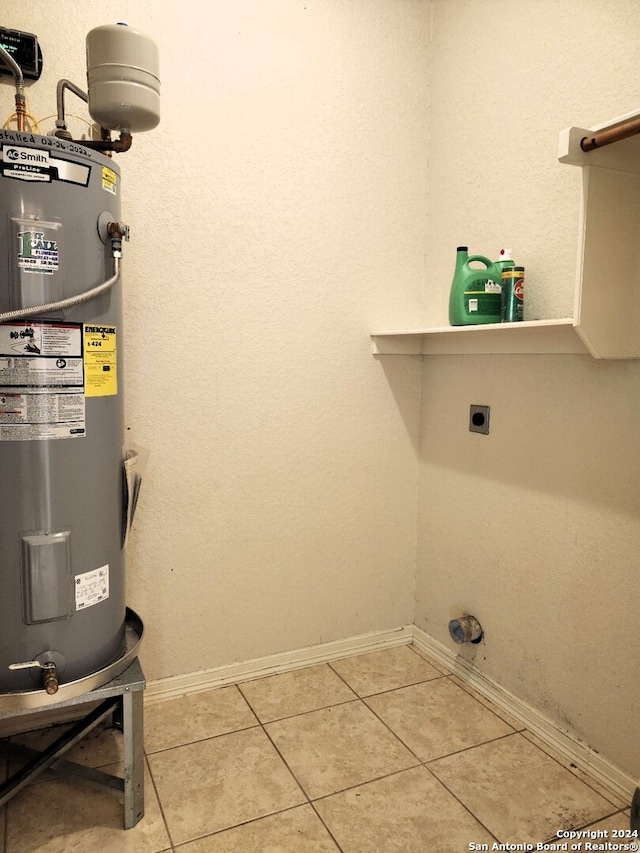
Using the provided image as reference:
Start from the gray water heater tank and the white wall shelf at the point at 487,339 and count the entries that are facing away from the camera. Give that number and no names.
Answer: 0

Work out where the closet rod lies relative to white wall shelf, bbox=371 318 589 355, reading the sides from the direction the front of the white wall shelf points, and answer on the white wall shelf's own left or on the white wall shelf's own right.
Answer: on the white wall shelf's own left

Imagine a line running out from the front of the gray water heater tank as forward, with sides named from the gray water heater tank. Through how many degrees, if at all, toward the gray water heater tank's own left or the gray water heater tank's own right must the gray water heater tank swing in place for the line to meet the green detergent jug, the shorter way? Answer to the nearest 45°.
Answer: approximately 90° to the gray water heater tank's own left

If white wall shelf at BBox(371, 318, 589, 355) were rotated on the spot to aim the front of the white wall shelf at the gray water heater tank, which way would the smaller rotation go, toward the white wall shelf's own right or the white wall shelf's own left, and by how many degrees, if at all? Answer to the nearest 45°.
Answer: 0° — it already faces it

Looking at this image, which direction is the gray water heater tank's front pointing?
toward the camera

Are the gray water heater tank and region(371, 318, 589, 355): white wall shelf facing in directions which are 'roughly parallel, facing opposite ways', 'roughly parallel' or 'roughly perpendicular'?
roughly perpendicular

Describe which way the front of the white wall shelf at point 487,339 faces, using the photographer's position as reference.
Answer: facing the viewer and to the left of the viewer

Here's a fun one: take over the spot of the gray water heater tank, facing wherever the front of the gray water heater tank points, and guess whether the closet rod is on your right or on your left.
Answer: on your left
